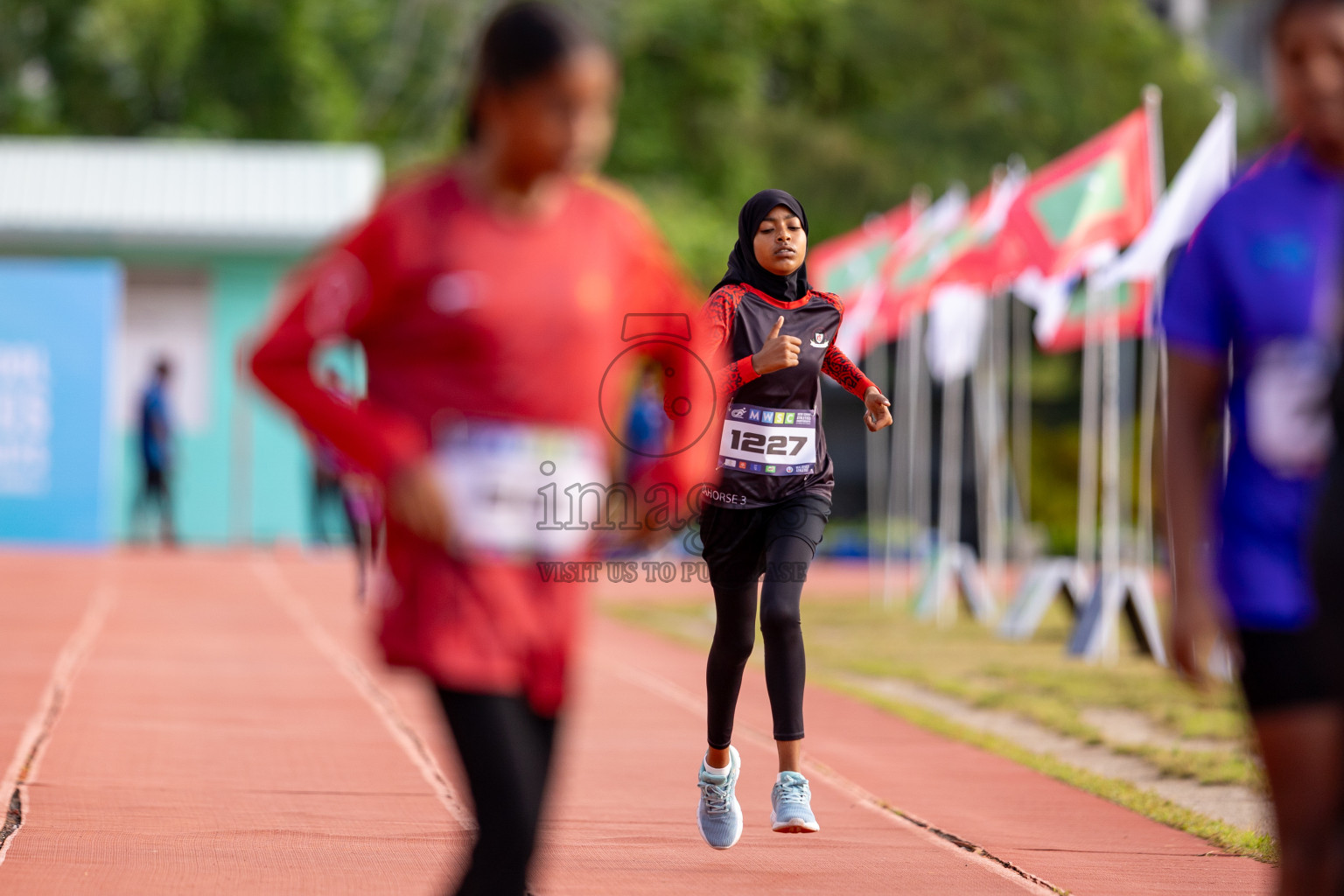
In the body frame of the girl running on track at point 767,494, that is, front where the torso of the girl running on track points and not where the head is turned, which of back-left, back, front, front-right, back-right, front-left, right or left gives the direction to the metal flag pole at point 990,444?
back

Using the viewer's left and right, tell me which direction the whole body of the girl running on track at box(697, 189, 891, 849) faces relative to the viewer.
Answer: facing the viewer

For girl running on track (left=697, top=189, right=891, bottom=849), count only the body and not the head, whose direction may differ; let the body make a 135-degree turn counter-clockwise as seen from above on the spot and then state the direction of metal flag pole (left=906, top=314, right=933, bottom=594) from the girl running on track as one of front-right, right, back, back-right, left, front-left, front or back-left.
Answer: front-left

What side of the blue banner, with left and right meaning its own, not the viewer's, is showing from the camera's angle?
front

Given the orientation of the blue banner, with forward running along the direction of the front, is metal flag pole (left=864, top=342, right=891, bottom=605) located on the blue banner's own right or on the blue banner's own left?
on the blue banner's own left

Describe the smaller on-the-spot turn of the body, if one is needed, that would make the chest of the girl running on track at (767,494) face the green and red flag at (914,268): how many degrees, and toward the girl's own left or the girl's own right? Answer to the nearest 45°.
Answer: approximately 180°
